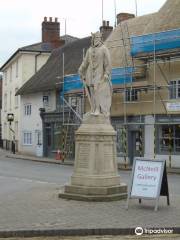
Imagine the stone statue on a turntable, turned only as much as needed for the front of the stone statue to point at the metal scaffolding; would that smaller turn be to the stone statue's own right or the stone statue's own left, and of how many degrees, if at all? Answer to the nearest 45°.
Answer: approximately 180°

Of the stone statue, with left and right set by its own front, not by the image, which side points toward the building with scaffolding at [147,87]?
back

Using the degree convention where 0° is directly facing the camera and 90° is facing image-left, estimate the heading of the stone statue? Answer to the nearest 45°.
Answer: approximately 0°
